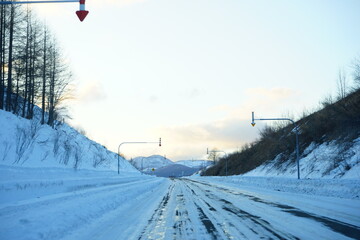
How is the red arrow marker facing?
toward the camera
